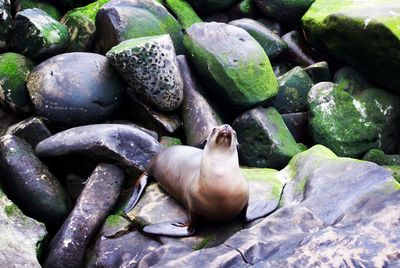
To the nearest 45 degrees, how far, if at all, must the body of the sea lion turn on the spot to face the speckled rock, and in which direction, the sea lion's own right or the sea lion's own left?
approximately 135° to the sea lion's own left

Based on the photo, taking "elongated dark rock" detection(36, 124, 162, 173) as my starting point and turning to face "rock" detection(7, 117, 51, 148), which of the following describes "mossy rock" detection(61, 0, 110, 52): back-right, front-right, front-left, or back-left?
front-right

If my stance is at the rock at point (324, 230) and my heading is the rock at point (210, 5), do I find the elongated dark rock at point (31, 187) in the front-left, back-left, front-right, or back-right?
front-left

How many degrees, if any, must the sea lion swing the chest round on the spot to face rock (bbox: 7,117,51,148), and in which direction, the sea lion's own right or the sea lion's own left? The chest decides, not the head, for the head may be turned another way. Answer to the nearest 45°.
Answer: approximately 180°

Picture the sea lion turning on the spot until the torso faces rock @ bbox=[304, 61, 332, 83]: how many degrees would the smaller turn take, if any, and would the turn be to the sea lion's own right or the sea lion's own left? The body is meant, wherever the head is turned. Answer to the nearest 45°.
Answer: approximately 90° to the sea lion's own left

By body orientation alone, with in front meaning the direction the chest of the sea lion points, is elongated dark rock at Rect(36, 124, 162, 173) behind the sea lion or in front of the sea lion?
behind

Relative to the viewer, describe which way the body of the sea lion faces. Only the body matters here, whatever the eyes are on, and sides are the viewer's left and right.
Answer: facing the viewer and to the right of the viewer

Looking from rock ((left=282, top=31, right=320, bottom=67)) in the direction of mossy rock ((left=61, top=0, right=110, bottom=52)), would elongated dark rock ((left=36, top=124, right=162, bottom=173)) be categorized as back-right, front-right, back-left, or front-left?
front-left

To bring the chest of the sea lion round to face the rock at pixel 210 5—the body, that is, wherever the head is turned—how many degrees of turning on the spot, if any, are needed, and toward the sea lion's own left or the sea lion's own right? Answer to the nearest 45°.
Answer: approximately 135° to the sea lion's own left

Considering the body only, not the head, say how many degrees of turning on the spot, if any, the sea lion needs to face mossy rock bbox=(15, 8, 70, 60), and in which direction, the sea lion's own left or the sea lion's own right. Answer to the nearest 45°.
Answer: approximately 180°

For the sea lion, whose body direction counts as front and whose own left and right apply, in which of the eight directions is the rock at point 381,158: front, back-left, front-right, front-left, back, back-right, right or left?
left

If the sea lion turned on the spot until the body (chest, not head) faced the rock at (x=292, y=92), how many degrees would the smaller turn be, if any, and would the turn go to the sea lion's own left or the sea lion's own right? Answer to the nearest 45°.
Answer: approximately 135° to the sea lion's own left

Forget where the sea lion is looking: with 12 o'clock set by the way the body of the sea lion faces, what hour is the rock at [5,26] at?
The rock is roughly at 6 o'clock from the sea lion.

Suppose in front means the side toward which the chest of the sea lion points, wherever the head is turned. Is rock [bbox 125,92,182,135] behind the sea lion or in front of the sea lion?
behind

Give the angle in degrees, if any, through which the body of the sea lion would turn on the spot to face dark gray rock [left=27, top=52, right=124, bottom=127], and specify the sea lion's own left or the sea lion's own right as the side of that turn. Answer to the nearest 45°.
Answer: approximately 180°
